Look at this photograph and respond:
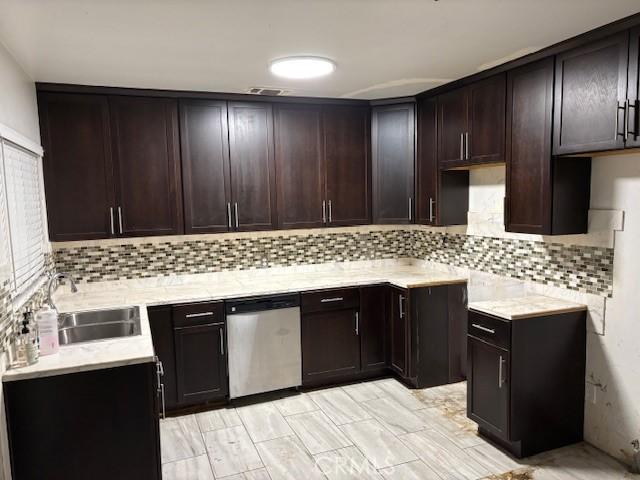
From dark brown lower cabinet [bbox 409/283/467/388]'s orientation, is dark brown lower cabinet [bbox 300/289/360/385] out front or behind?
out front

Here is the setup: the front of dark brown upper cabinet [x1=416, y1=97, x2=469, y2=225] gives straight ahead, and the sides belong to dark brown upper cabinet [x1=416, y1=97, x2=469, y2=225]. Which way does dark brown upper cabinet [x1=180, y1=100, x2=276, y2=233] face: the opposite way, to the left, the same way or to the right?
to the left

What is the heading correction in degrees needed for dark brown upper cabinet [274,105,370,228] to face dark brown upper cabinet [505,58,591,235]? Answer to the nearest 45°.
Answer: approximately 45° to its left

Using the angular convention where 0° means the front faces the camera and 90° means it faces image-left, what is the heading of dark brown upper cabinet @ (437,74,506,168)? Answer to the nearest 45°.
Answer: approximately 45°

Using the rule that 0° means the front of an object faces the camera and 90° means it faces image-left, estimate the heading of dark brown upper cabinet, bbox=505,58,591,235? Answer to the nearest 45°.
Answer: approximately 45°

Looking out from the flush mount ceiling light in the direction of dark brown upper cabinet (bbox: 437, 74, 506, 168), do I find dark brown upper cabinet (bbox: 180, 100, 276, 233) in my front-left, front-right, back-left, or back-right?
back-left

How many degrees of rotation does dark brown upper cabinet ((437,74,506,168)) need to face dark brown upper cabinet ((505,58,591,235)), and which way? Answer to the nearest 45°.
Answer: approximately 90° to its left

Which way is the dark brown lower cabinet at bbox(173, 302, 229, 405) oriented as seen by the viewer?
toward the camera

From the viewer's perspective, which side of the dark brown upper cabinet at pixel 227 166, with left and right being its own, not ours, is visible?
front

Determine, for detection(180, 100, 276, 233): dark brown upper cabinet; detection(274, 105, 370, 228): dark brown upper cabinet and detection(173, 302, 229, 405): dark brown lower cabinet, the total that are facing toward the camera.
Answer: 3

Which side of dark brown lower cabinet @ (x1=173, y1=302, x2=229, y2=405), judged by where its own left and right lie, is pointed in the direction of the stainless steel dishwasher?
left

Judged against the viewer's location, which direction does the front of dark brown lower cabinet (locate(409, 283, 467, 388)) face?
facing the viewer and to the left of the viewer

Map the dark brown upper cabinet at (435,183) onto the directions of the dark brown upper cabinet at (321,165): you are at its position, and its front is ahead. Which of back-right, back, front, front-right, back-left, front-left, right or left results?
left

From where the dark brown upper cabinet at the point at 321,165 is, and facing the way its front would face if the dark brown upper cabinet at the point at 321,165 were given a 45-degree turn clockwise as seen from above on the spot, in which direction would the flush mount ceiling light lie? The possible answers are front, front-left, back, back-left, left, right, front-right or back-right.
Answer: front-left

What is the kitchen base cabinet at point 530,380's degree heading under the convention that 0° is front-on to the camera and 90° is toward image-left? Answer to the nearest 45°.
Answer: approximately 45°
